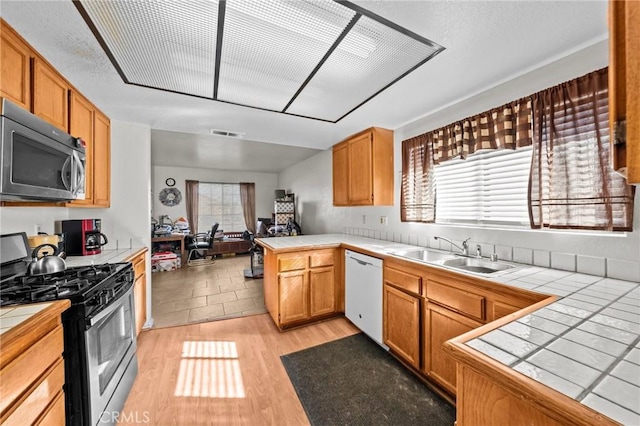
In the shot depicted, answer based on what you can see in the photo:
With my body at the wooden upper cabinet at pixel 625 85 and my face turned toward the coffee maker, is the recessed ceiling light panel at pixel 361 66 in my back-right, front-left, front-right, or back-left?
front-right

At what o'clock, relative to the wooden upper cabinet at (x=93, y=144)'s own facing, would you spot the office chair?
The office chair is roughly at 10 o'clock from the wooden upper cabinet.

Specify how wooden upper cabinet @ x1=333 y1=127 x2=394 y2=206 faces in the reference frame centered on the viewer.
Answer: facing the viewer and to the left of the viewer

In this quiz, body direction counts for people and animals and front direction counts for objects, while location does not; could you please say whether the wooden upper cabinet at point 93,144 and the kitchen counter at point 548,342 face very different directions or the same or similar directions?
very different directions

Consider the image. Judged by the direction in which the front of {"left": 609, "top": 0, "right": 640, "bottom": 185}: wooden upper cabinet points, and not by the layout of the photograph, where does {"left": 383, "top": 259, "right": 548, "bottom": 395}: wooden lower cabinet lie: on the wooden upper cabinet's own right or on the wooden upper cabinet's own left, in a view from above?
on the wooden upper cabinet's own right

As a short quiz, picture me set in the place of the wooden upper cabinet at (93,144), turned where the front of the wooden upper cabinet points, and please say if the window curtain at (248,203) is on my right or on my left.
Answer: on my left

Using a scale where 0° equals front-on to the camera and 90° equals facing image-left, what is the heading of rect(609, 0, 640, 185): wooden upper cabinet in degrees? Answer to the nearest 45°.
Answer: approximately 45°

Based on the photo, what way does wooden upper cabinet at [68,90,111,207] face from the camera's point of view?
to the viewer's right

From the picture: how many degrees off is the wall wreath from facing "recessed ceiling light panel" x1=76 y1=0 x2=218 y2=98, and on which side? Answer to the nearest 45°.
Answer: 0° — it already faces it

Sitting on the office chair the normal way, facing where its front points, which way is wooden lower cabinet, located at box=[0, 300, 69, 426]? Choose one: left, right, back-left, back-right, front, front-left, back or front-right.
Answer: left

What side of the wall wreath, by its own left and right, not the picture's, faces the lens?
front

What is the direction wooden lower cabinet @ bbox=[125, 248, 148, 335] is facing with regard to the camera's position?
facing to the right of the viewer

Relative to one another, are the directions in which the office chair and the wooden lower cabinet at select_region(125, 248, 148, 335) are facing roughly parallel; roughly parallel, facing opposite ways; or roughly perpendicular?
roughly parallel, facing opposite ways
